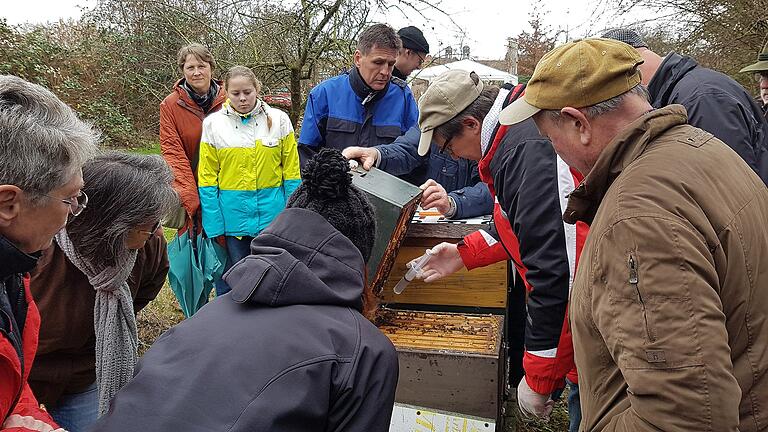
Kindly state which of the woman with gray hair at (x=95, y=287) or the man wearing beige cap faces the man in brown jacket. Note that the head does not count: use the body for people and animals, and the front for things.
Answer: the woman with gray hair

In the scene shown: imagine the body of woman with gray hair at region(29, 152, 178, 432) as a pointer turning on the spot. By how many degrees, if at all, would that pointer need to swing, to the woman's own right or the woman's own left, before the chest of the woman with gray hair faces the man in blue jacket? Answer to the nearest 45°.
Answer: approximately 90° to the woman's own left

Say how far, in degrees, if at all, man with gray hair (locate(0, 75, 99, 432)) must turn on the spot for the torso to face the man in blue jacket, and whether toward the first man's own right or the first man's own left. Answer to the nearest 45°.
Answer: approximately 45° to the first man's own left

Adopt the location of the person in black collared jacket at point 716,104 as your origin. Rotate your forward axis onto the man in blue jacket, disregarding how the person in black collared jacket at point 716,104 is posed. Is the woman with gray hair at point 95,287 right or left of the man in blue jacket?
left

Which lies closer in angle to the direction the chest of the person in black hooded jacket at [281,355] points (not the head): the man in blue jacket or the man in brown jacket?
the man in blue jacket

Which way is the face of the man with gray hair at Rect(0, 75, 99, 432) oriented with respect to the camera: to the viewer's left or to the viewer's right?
to the viewer's right

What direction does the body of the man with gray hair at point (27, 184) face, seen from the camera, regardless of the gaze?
to the viewer's right

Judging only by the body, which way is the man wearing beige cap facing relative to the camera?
to the viewer's left

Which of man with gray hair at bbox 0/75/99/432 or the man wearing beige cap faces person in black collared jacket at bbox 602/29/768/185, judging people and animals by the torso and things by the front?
the man with gray hair

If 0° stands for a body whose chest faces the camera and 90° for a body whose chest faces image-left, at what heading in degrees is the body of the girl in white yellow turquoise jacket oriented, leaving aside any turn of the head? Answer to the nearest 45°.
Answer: approximately 0°

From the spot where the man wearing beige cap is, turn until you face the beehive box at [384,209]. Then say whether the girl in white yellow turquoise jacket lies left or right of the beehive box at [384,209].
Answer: right

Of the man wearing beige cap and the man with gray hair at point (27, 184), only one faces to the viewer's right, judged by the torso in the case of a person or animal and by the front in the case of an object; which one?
the man with gray hair

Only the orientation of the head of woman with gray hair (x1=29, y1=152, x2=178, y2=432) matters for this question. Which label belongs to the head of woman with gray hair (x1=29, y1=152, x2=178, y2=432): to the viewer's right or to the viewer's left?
to the viewer's right

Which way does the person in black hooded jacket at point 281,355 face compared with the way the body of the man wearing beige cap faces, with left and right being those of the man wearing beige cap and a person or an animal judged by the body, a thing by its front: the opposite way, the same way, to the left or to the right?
to the right

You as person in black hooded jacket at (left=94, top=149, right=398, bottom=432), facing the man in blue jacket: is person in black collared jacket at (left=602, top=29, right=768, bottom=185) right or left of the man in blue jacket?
right
